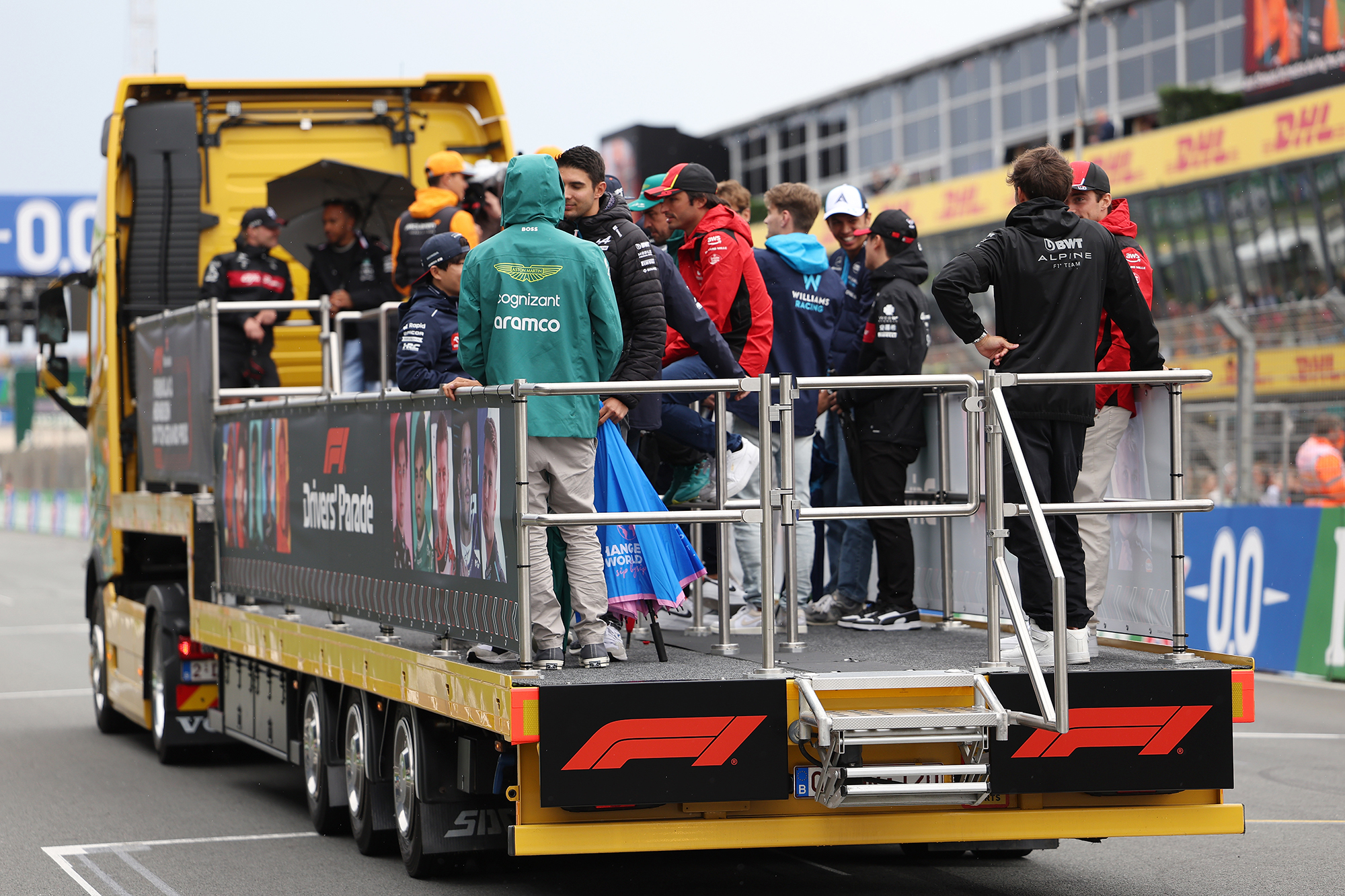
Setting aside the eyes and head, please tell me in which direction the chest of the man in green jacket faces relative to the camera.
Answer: away from the camera

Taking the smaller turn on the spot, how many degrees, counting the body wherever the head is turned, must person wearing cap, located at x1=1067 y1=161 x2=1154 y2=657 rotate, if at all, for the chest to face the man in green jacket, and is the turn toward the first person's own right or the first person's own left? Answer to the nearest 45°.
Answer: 0° — they already face them

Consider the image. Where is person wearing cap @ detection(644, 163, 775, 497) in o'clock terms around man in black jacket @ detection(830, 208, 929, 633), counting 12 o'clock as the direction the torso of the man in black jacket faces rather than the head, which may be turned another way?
The person wearing cap is roughly at 11 o'clock from the man in black jacket.

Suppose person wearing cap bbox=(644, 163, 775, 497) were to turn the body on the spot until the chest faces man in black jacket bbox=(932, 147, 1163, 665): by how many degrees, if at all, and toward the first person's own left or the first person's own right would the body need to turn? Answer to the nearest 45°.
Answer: approximately 135° to the first person's own left

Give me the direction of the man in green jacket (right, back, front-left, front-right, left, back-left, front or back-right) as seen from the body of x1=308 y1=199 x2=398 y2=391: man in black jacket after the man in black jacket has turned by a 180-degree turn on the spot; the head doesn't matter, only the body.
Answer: back-right

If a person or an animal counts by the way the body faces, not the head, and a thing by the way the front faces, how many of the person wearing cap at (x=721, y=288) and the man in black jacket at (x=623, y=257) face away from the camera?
0

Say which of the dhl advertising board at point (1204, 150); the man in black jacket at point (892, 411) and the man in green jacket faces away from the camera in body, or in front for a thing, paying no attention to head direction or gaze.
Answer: the man in green jacket

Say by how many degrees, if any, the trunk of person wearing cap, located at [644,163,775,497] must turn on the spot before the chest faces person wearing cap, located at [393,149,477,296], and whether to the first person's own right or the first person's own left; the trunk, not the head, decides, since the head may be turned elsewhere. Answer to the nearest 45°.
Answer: approximately 45° to the first person's own right

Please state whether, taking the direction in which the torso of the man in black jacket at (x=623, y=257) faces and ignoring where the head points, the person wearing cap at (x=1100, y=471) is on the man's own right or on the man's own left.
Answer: on the man's own left

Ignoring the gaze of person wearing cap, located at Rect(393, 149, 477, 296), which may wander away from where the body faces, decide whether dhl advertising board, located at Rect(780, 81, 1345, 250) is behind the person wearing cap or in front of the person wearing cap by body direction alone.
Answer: in front

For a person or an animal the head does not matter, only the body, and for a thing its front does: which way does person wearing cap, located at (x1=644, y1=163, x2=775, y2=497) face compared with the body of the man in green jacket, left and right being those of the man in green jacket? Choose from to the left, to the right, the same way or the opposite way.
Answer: to the left
